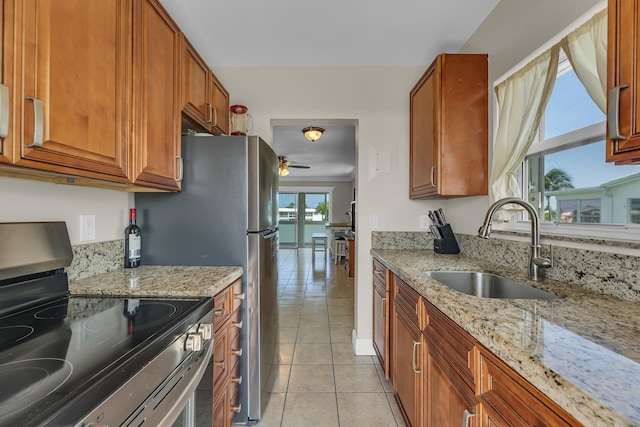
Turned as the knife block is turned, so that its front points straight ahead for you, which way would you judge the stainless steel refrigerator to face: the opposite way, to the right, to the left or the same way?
the opposite way

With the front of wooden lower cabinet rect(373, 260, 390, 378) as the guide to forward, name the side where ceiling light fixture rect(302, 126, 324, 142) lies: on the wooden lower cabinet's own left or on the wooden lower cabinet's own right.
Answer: on the wooden lower cabinet's own right

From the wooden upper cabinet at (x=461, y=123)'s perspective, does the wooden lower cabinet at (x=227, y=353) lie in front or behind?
in front

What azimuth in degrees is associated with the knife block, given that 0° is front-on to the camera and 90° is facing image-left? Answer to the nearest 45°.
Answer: approximately 45°

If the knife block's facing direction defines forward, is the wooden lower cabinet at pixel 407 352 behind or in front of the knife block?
in front

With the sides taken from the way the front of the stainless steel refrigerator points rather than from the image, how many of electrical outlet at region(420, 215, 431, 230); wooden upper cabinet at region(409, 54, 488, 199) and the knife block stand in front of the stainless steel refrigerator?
3

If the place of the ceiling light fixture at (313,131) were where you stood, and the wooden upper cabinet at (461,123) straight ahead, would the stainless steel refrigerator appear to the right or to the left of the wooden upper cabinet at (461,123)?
right

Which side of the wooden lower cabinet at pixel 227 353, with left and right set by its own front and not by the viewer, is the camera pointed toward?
right

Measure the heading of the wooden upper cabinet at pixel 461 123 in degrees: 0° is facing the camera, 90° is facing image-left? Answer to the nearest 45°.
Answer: approximately 90°

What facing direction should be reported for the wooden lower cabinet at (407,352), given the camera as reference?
facing to the left of the viewer
